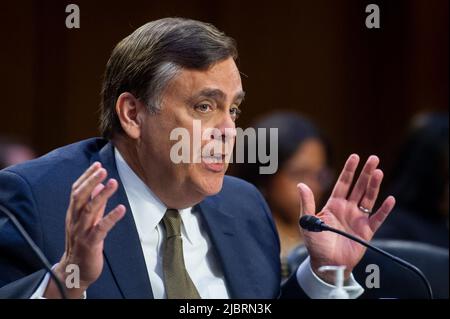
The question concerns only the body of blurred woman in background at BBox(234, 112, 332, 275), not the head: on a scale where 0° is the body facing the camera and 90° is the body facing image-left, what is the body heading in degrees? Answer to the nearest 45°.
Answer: approximately 315°

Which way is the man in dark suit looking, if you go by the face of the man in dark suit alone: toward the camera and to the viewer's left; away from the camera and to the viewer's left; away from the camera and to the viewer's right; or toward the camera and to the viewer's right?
toward the camera and to the viewer's right

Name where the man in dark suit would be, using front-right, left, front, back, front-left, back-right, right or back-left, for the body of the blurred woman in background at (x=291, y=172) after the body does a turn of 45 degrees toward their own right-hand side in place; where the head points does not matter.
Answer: front

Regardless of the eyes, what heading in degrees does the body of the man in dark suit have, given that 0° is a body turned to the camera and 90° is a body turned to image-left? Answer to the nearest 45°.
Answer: approximately 315°
